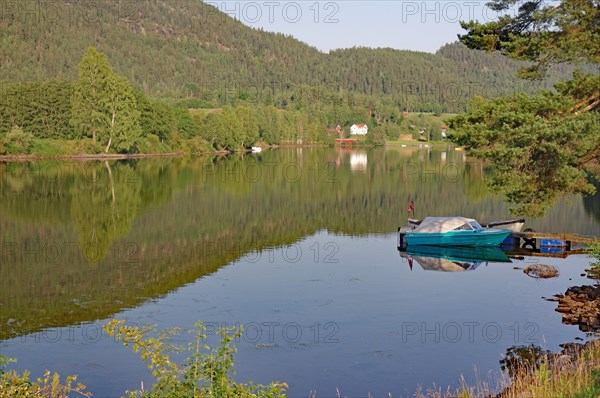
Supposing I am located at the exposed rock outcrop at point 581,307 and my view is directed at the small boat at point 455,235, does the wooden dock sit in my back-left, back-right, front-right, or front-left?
front-right

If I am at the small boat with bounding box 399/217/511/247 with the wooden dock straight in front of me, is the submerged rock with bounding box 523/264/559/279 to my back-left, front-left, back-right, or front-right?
front-right

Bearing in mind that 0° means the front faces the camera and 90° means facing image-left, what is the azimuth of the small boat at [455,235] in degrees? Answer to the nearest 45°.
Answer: approximately 270°

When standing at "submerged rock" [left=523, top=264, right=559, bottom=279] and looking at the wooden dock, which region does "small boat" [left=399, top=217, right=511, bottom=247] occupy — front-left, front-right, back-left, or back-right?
front-left

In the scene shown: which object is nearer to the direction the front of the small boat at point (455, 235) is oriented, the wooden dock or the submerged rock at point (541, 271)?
the wooden dock

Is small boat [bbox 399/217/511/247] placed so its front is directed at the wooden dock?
yes

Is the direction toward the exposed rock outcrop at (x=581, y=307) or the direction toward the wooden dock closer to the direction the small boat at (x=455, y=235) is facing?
the wooden dock

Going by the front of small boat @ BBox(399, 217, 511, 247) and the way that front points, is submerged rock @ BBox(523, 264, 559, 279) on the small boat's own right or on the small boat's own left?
on the small boat's own right

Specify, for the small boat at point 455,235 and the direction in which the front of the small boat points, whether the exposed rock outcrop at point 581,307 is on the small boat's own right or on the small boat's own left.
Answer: on the small boat's own right
